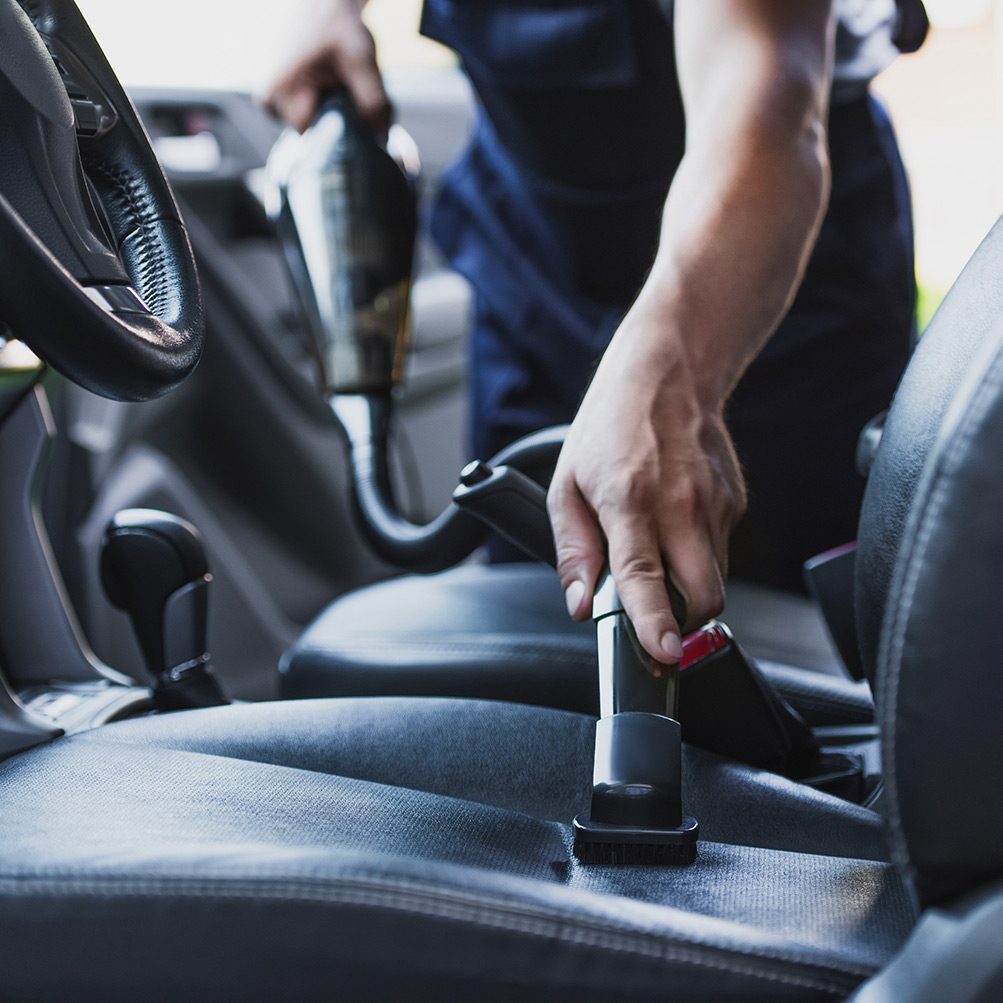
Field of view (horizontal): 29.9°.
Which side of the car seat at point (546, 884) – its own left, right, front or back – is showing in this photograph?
left

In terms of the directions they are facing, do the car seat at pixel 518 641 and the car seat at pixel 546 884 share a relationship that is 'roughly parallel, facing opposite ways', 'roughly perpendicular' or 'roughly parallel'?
roughly parallel

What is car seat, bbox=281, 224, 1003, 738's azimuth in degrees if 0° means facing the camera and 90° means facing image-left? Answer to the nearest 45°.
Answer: approximately 90°

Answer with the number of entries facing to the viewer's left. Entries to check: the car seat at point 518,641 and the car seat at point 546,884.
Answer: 2
